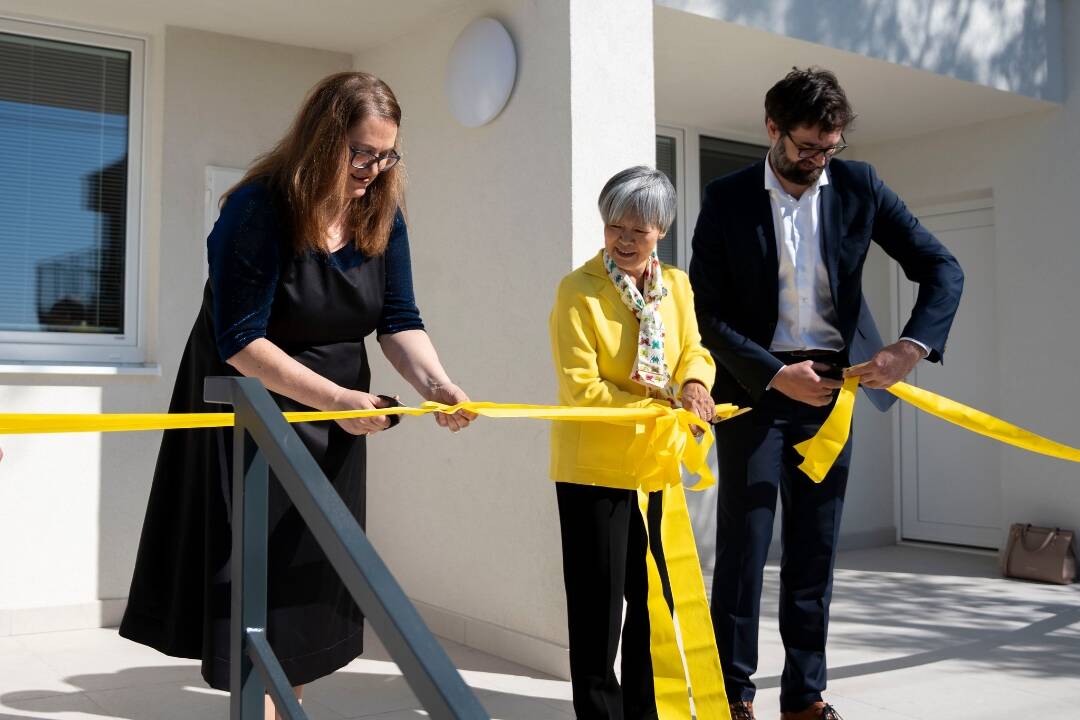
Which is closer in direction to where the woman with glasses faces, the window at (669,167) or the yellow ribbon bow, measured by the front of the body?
the yellow ribbon bow

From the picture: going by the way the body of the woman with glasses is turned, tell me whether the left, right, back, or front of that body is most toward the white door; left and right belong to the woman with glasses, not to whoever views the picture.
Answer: left

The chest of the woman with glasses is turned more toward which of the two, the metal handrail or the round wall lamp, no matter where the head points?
the metal handrail

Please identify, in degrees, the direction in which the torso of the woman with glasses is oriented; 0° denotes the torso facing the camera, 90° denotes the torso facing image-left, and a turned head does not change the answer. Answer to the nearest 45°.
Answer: approximately 315°

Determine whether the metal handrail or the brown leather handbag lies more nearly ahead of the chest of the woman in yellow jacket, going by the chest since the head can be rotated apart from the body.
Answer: the metal handrail

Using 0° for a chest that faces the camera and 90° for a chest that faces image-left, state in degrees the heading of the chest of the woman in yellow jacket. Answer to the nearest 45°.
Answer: approximately 315°

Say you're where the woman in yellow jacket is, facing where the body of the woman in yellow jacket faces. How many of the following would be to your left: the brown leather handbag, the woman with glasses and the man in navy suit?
2

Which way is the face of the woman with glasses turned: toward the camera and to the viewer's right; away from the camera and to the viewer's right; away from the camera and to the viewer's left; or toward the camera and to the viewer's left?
toward the camera and to the viewer's right

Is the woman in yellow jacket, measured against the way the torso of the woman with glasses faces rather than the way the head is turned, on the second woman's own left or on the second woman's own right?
on the second woman's own left

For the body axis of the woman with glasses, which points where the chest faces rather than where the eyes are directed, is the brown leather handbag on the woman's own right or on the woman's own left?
on the woman's own left
